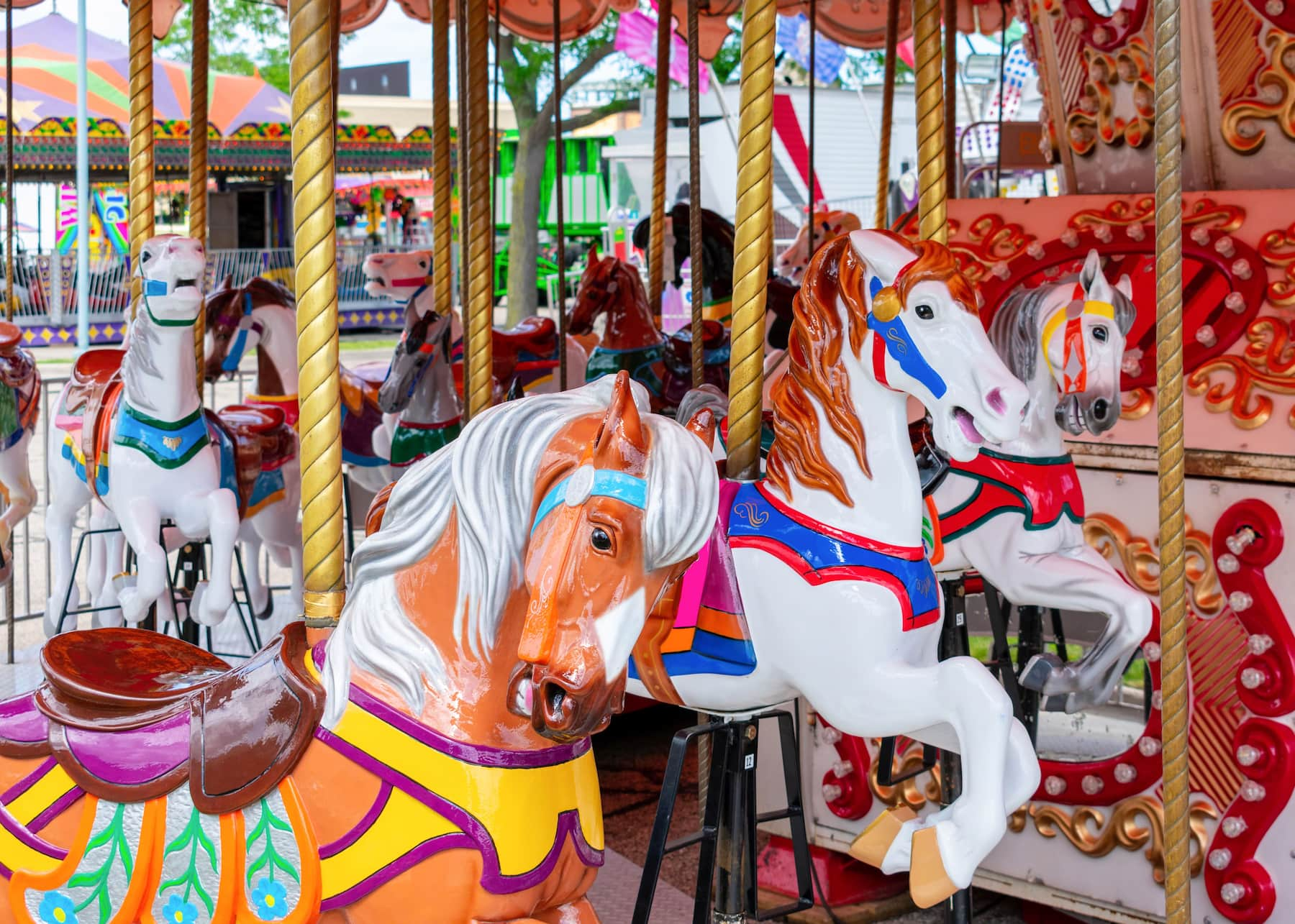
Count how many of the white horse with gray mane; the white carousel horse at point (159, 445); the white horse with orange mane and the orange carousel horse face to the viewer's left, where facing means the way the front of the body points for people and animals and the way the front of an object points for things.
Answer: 0

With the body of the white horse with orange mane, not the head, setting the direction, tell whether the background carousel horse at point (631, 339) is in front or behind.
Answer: behind

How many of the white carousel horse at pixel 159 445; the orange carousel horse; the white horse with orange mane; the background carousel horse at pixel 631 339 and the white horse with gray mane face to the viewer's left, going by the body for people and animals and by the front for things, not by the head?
1

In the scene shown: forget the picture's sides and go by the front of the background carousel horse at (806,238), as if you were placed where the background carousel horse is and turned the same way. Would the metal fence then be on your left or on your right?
on your right

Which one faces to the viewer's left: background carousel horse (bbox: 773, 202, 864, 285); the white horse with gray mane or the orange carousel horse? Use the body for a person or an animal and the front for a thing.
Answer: the background carousel horse

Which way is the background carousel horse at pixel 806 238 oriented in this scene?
to the viewer's left

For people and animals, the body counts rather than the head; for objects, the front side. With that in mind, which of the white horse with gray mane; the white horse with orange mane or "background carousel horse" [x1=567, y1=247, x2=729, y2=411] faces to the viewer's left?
the background carousel horse

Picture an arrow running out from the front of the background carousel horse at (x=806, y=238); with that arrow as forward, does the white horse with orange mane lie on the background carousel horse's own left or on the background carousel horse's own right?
on the background carousel horse's own left

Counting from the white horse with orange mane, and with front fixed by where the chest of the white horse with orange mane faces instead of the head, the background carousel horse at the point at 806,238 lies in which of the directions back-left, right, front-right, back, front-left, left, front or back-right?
back-left

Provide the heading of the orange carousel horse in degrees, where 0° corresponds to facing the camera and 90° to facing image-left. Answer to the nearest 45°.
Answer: approximately 315°

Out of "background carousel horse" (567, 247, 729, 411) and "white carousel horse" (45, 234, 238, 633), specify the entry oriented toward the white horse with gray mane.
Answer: the white carousel horse

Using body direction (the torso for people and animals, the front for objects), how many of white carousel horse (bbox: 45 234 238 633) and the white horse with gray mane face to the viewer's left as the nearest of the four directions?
0

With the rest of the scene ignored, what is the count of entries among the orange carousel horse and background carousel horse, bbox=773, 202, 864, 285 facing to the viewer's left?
1

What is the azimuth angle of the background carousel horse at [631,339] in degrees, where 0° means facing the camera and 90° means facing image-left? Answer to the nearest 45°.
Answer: approximately 90°
